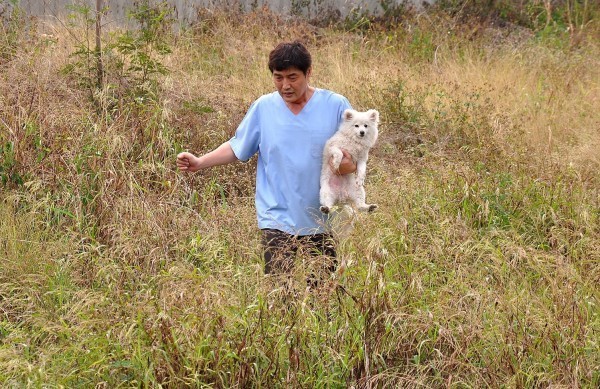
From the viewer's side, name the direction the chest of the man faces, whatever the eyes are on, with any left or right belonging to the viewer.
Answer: facing the viewer

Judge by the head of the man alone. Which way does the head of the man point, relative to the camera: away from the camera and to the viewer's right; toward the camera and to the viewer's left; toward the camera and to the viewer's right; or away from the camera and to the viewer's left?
toward the camera and to the viewer's left
